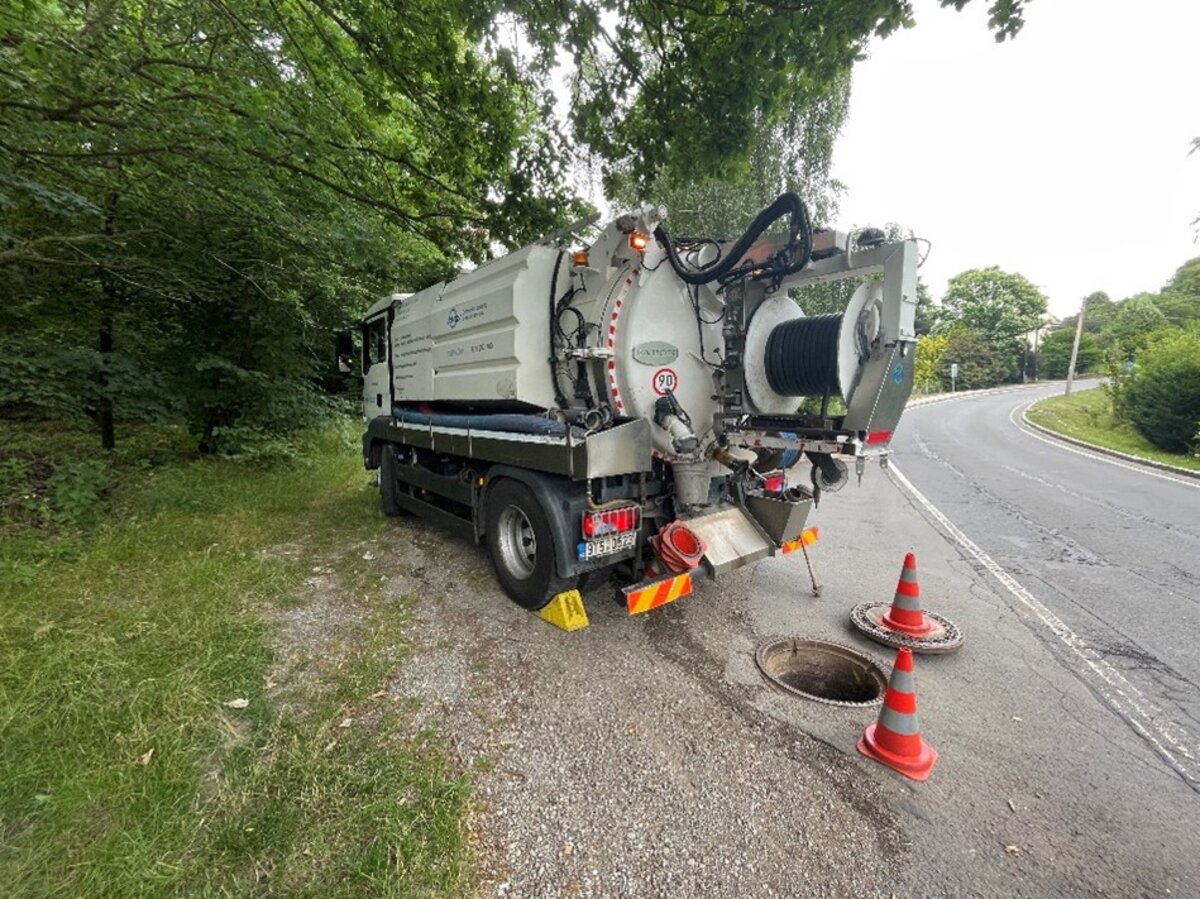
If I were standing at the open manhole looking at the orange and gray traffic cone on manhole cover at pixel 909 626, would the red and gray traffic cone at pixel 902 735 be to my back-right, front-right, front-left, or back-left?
back-right

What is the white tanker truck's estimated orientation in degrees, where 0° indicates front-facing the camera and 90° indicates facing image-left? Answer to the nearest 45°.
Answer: approximately 135°

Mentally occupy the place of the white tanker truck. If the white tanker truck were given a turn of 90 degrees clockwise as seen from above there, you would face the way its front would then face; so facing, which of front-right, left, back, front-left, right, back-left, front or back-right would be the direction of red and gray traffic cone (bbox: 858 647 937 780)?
right

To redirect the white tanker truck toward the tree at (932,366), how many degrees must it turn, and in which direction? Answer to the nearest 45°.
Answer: approximately 90° to its right

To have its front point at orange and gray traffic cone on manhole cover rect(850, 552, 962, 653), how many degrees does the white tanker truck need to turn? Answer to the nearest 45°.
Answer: approximately 135° to its right
